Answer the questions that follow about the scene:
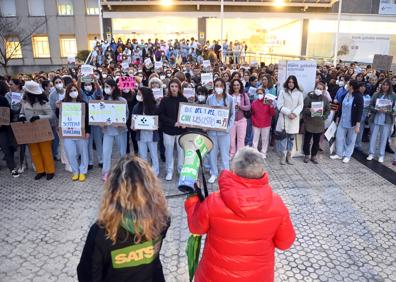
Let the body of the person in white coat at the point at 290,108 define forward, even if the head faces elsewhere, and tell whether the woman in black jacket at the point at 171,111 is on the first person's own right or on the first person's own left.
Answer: on the first person's own right

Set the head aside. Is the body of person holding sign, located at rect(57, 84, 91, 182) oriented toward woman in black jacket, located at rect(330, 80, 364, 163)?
no

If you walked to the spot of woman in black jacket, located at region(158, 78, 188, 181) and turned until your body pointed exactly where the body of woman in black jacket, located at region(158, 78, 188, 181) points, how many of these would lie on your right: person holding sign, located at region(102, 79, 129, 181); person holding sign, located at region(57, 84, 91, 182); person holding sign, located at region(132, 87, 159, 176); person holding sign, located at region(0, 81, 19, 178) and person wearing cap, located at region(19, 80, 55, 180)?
5

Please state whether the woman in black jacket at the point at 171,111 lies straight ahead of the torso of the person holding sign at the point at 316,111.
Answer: no

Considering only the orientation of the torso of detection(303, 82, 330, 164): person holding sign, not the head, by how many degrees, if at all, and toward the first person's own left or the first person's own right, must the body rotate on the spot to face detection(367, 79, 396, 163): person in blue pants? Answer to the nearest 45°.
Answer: approximately 135° to the first person's own left

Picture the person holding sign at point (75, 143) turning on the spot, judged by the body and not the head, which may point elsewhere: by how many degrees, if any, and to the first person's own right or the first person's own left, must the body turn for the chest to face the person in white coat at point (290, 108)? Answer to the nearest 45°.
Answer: approximately 90° to the first person's own left

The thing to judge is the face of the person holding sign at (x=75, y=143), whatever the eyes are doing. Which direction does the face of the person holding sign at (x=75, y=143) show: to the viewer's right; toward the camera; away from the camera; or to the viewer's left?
toward the camera

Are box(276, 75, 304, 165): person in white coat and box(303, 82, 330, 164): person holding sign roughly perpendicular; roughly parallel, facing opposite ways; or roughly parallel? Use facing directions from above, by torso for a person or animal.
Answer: roughly parallel

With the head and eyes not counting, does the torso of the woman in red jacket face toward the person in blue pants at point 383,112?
no

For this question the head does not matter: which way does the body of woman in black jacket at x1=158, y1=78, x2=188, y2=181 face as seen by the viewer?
toward the camera

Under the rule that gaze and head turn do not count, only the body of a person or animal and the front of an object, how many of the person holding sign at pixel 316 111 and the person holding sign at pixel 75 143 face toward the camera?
2

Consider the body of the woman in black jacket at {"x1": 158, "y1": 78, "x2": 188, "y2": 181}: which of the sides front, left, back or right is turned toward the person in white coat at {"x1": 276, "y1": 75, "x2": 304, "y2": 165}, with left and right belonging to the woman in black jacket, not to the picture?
left

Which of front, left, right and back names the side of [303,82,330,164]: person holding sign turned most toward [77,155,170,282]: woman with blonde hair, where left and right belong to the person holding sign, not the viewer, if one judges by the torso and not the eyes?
front

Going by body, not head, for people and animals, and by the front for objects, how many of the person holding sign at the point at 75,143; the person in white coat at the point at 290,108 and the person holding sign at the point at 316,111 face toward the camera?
3

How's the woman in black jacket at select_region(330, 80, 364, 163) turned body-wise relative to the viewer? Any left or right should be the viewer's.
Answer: facing the viewer and to the left of the viewer
